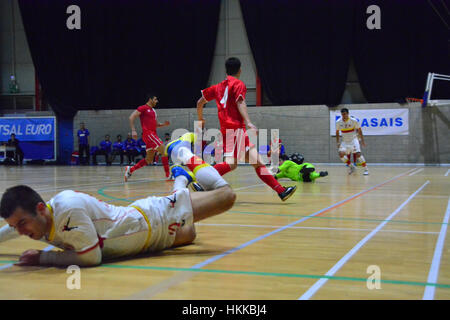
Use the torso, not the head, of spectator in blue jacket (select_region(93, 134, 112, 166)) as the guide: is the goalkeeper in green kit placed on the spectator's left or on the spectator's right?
on the spectator's left

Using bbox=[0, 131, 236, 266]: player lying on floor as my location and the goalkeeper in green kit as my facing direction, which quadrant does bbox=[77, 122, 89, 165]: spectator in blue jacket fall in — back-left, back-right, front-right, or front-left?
front-left

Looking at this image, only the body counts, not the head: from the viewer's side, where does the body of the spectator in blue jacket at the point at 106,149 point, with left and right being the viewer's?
facing the viewer and to the left of the viewer

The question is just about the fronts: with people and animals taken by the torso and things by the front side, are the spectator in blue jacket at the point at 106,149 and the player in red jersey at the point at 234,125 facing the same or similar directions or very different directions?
very different directions

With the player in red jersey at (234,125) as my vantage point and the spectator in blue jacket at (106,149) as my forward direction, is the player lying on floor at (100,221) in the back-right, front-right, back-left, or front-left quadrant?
back-left

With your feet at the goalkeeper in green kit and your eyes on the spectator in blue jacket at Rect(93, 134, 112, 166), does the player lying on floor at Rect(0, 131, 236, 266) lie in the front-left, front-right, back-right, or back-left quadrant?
back-left

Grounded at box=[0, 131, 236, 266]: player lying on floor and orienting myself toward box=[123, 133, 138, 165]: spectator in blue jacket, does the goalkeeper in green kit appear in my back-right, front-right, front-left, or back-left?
front-right

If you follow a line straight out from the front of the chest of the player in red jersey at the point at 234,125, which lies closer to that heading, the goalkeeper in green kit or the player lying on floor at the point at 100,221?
the goalkeeper in green kit

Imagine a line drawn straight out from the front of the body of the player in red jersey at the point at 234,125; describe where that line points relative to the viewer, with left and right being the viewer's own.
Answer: facing away from the viewer and to the right of the viewer

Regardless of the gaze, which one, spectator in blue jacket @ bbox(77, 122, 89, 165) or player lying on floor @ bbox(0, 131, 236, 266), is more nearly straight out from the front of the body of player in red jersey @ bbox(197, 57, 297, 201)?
the spectator in blue jacket

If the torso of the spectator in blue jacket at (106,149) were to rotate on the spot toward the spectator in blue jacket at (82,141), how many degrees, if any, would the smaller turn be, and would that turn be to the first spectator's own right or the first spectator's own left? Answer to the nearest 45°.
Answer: approximately 45° to the first spectator's own right

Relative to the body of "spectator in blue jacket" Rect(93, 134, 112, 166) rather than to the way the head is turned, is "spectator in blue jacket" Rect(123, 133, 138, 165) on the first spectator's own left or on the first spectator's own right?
on the first spectator's own left
